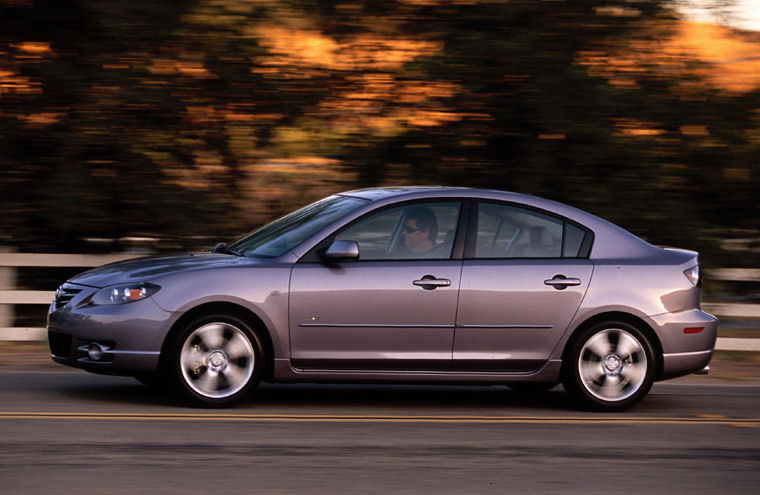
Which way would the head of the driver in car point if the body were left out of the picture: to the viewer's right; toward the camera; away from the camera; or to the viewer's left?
to the viewer's left

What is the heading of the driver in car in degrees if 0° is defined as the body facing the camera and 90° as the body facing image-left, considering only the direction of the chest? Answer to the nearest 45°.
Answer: approximately 90°

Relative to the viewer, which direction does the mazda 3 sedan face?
to the viewer's left
